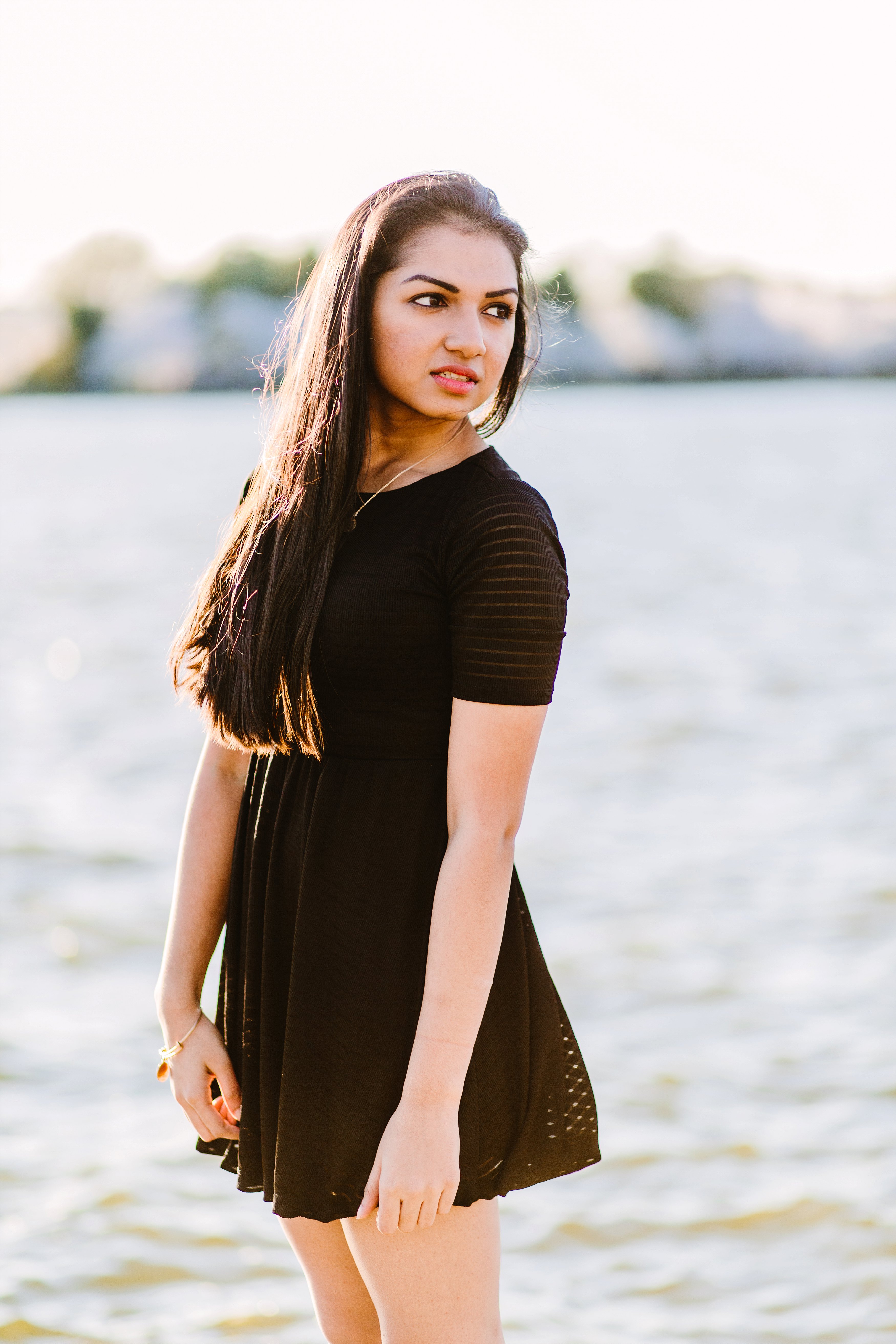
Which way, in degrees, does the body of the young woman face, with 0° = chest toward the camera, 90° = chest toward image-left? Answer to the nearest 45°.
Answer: approximately 45°
